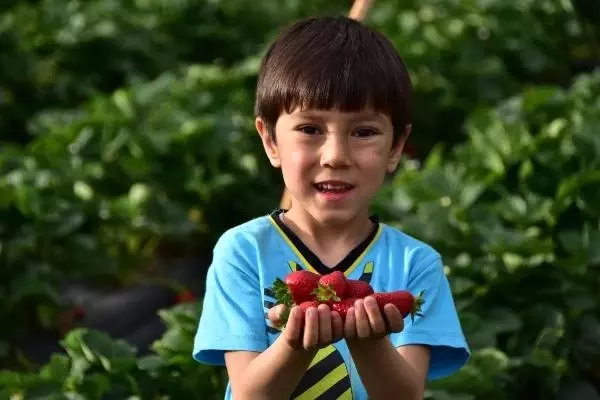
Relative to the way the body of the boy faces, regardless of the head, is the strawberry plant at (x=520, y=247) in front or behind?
behind

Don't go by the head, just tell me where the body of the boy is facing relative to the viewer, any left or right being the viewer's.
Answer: facing the viewer
